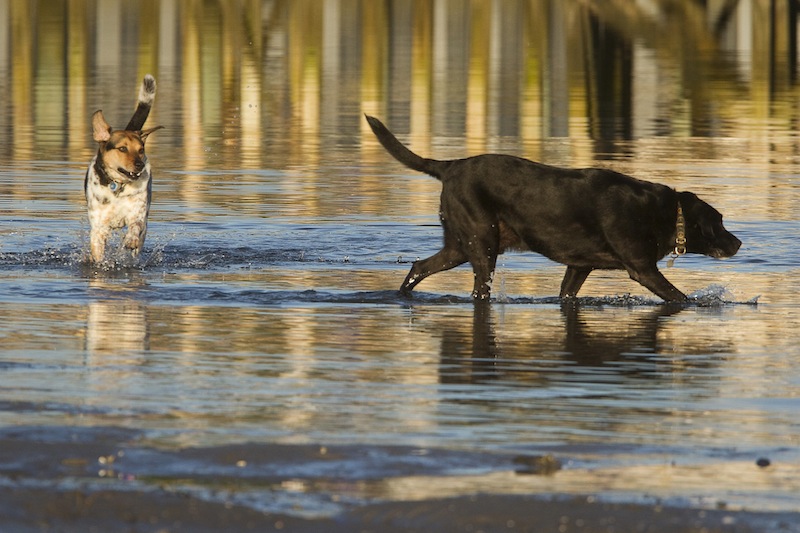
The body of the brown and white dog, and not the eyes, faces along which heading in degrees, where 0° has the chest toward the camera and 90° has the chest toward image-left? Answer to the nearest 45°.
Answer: approximately 0°

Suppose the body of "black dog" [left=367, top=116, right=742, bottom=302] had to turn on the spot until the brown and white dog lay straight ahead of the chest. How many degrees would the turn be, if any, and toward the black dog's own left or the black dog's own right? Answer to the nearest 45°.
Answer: approximately 135° to the black dog's own left

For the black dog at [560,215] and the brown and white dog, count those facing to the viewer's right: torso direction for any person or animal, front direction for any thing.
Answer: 1

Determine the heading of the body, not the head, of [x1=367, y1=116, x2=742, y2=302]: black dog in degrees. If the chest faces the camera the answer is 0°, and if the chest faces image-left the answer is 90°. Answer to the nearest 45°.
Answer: approximately 270°

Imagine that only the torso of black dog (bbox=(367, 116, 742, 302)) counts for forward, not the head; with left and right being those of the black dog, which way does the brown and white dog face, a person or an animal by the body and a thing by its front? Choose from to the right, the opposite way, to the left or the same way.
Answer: to the right

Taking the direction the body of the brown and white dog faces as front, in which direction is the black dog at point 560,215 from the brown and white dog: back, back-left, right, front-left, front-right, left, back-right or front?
front-left
